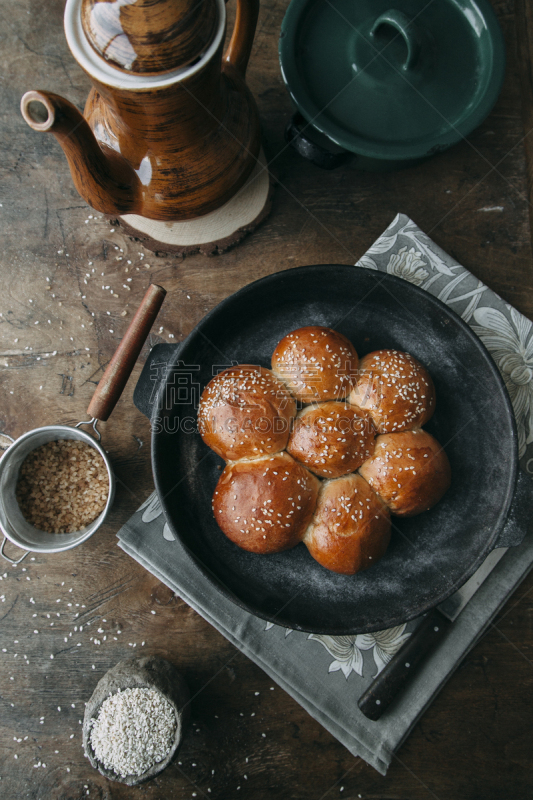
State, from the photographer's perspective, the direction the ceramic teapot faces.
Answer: facing the viewer and to the left of the viewer

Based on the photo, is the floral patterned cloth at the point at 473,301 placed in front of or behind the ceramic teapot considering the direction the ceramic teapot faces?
behind
